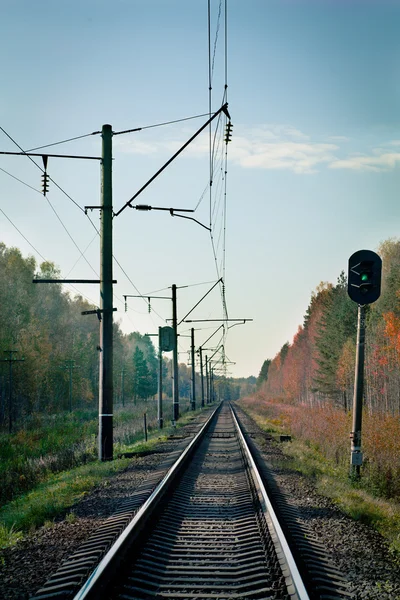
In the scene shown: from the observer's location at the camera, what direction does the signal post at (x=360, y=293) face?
facing the viewer

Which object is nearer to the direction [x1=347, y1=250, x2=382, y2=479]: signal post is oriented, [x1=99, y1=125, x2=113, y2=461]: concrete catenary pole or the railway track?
the railway track

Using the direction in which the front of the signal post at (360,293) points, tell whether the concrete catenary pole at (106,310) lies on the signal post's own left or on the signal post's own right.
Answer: on the signal post's own right

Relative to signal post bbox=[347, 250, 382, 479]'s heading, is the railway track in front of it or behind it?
in front
